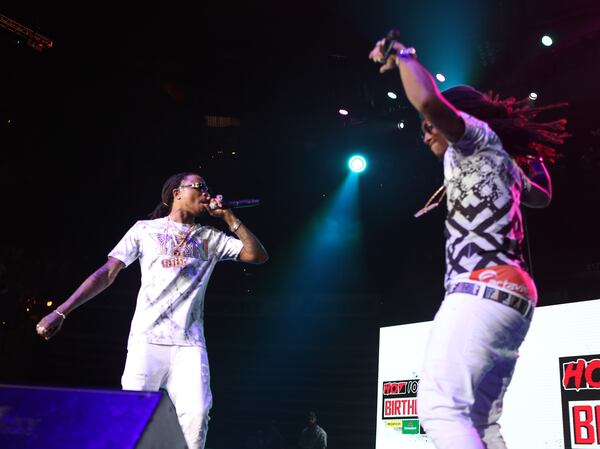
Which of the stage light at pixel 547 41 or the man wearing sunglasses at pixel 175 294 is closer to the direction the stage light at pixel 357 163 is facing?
the man wearing sunglasses

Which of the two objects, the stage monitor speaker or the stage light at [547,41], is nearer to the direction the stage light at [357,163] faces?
the stage monitor speaker

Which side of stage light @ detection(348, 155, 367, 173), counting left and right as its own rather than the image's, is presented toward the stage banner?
front

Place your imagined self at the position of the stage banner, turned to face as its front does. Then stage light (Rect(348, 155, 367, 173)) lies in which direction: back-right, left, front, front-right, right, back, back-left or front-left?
right

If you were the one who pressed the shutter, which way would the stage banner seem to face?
facing the viewer and to the left of the viewer

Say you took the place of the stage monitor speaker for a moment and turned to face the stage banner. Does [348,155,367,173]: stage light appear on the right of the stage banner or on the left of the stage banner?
left

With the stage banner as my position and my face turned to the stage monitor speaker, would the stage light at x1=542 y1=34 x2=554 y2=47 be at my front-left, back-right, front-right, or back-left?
back-right

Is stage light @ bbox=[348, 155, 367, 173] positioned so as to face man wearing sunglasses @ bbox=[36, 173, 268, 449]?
yes

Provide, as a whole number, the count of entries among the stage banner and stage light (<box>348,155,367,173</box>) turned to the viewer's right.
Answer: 0

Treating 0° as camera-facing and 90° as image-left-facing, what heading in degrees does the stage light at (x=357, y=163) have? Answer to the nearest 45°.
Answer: approximately 0°

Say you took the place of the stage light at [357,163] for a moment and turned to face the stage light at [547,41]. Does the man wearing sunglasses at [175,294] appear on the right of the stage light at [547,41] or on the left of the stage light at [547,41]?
right
